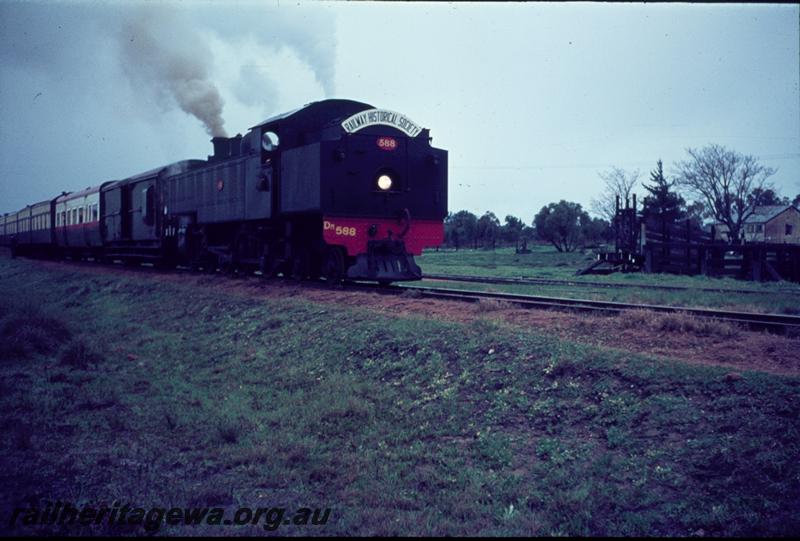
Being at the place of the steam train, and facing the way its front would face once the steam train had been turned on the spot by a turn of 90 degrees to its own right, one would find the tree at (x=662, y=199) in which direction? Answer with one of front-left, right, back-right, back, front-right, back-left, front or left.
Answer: back

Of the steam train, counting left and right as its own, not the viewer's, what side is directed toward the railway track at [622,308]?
front
